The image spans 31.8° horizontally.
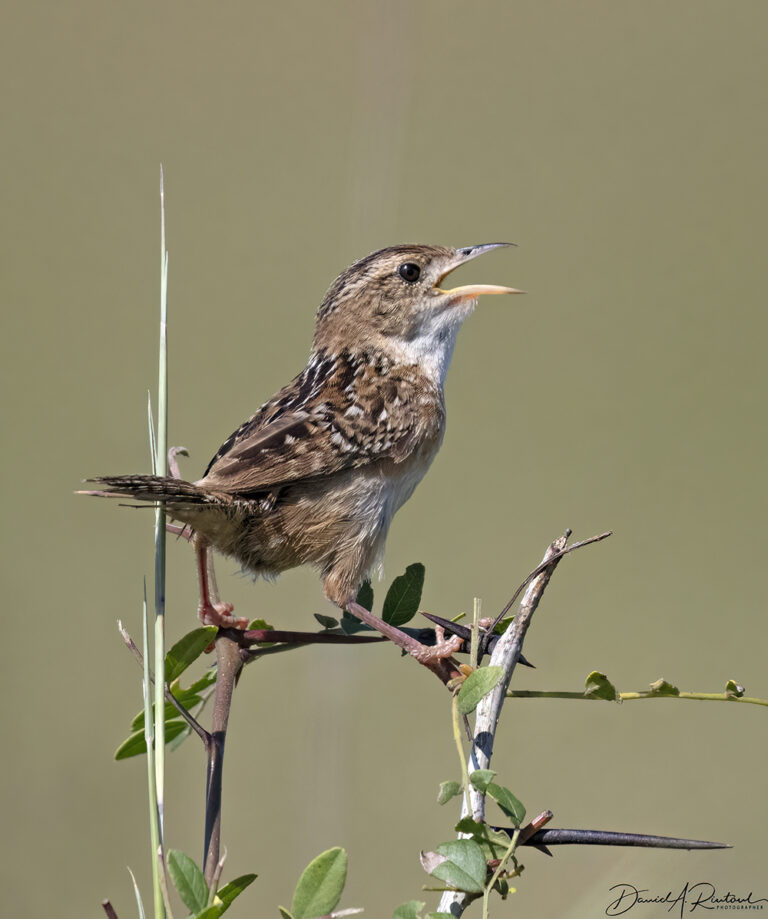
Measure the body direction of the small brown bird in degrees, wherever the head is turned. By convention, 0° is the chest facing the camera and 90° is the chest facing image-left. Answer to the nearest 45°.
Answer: approximately 270°

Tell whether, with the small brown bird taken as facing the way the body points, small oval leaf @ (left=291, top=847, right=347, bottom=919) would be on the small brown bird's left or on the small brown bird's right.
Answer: on the small brown bird's right

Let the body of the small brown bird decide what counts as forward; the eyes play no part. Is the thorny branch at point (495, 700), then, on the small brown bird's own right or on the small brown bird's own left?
on the small brown bird's own right
